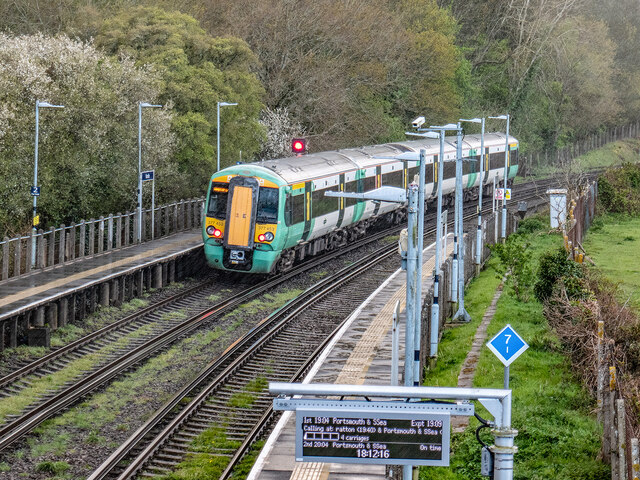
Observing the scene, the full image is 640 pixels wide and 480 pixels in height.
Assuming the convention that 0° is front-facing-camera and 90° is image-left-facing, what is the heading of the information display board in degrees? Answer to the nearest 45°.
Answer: approximately 0°

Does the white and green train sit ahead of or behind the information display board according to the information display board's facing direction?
behind

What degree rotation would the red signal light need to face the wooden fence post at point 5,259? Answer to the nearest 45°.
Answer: approximately 45° to its right

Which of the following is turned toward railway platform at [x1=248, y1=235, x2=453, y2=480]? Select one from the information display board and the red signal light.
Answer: the red signal light

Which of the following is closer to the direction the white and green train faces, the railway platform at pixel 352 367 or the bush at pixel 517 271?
the railway platform

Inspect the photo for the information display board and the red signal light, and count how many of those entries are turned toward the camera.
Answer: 2

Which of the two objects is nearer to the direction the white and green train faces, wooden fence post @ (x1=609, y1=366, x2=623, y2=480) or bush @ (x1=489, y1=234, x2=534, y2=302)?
the wooden fence post

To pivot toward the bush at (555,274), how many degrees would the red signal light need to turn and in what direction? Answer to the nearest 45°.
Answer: approximately 45° to its left

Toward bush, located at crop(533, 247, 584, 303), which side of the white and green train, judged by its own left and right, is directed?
left

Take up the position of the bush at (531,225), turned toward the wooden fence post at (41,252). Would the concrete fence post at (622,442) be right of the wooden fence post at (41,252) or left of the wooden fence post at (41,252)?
left

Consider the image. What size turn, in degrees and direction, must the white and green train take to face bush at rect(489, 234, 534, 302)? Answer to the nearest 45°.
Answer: approximately 135° to its left
